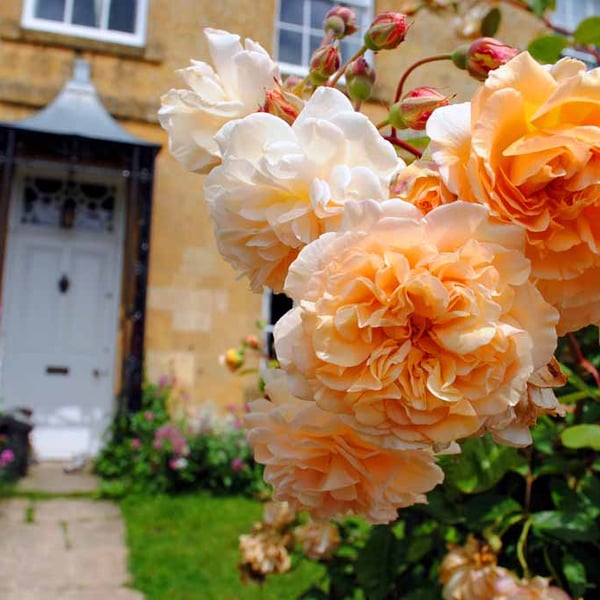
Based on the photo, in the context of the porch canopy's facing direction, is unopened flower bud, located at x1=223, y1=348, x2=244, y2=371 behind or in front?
in front

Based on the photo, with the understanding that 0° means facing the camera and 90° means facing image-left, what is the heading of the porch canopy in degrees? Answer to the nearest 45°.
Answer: approximately 0°

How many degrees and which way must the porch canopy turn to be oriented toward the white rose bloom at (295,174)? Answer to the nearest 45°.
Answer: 0° — it already faces it

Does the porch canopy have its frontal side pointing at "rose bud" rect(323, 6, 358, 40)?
yes

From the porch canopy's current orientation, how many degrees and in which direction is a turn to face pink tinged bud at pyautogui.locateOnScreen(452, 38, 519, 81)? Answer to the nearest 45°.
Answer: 0° — it already faces it

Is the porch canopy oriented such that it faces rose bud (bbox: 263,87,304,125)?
yes

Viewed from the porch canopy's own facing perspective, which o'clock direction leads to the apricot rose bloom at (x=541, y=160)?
The apricot rose bloom is roughly at 12 o'clock from the porch canopy.

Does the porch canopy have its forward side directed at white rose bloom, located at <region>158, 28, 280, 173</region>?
yes

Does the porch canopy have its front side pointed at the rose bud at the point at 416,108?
yes

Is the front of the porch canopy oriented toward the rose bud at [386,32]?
yes

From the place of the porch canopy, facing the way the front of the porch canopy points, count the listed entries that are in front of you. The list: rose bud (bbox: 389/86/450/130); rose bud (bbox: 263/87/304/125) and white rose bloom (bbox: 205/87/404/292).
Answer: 3

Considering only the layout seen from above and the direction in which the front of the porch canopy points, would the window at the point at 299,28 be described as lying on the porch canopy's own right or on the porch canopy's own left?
on the porch canopy's own left

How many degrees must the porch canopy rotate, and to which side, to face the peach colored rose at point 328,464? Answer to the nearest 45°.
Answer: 0° — it already faces it

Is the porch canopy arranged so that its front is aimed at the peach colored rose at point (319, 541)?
yes
